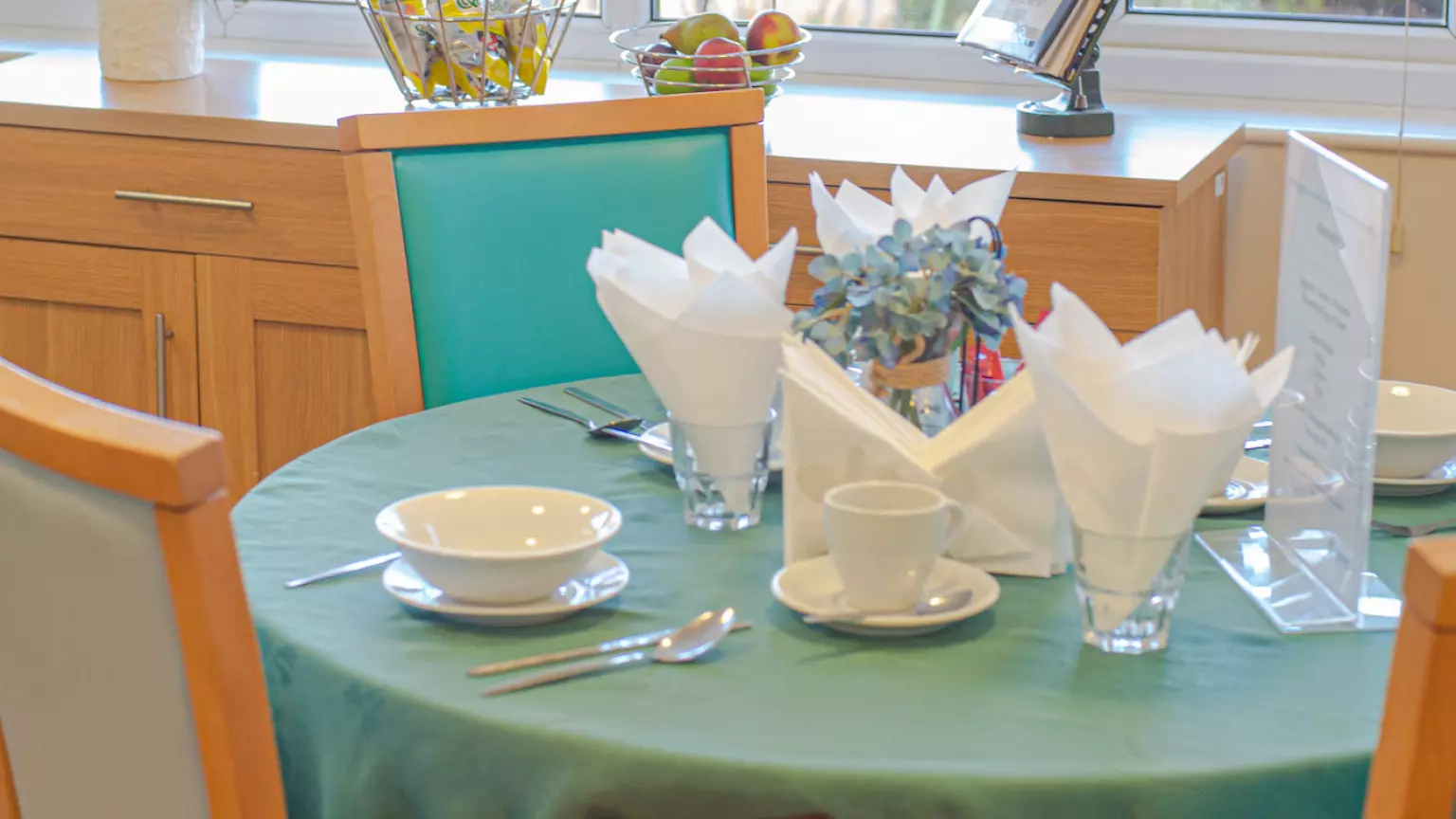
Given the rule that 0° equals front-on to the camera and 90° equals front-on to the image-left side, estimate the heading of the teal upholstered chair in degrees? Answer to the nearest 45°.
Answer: approximately 315°

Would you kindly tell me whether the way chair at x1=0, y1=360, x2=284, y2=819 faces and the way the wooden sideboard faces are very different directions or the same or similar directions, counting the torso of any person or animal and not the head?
very different directions

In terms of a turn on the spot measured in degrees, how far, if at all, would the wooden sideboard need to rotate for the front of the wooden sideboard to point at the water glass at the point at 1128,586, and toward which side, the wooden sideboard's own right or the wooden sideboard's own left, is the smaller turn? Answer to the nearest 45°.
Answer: approximately 45° to the wooden sideboard's own left

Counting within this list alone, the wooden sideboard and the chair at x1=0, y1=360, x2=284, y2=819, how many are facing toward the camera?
1

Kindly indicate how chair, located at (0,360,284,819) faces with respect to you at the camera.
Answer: facing away from the viewer and to the right of the viewer

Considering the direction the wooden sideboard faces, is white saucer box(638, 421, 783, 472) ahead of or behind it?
ahead

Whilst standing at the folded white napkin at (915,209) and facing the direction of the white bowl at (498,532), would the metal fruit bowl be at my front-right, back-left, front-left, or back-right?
back-right

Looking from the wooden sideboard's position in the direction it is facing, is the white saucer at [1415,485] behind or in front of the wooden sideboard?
in front

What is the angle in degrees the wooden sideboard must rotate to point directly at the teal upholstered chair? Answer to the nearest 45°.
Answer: approximately 45° to its left

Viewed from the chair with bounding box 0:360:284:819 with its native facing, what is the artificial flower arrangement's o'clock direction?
The artificial flower arrangement is roughly at 1 o'clock from the chair.
